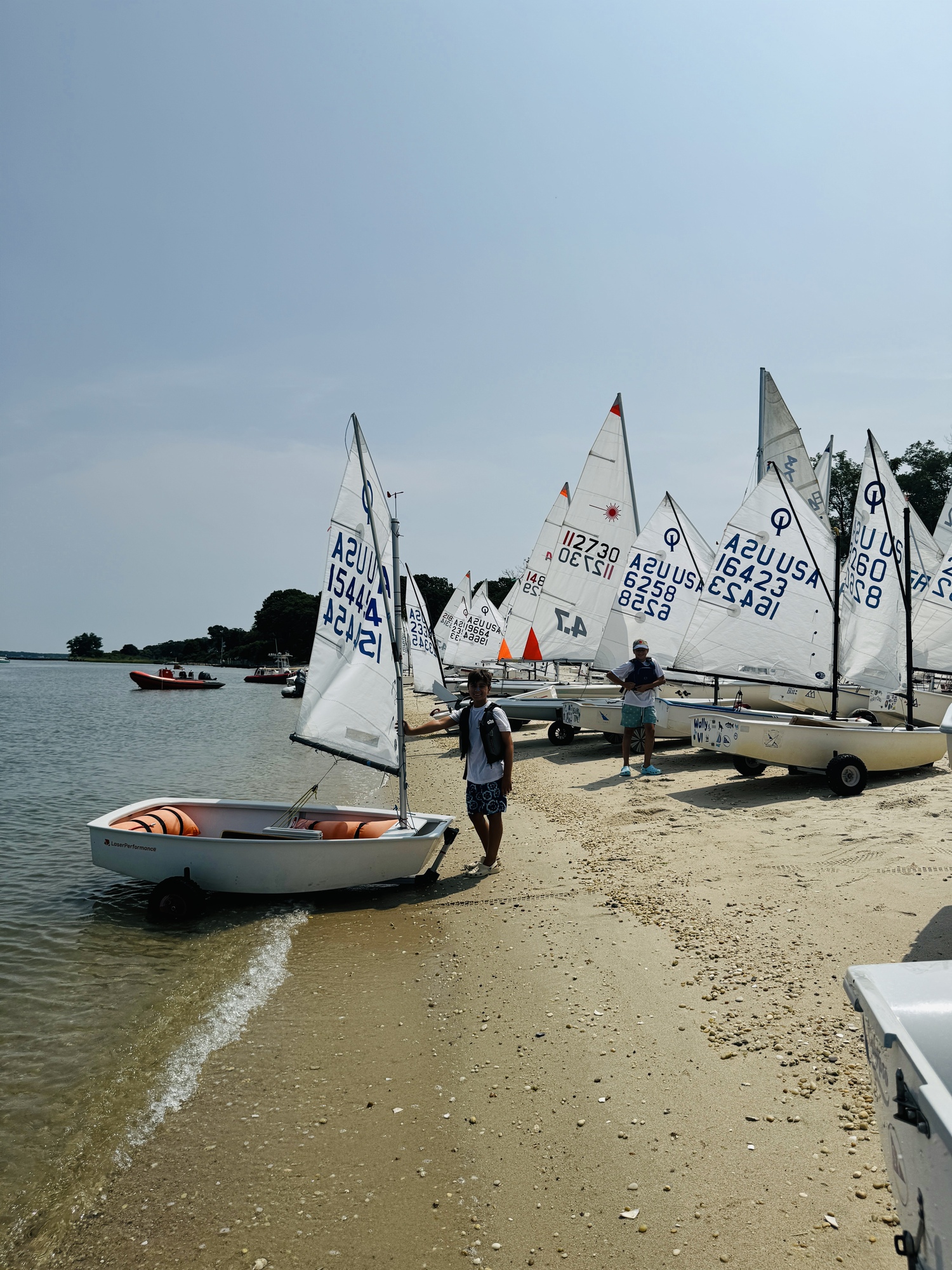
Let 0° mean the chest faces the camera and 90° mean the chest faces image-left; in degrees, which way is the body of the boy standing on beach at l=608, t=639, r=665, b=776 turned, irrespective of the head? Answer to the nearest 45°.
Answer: approximately 0°

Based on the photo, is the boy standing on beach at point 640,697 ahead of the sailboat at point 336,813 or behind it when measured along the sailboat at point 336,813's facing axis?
ahead

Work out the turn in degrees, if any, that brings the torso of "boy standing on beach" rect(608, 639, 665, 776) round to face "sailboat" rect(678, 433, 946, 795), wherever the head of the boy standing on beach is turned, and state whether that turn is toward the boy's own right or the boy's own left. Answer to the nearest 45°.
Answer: approximately 135° to the boy's own left

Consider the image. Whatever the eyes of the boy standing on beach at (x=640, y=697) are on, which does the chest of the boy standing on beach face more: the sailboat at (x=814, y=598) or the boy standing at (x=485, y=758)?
the boy standing

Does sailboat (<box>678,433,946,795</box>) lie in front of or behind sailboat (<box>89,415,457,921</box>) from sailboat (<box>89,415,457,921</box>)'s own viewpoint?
in front

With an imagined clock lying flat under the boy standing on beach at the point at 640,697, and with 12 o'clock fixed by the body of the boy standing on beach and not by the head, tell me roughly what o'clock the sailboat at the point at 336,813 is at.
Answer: The sailboat is roughly at 1 o'clock from the boy standing on beach.

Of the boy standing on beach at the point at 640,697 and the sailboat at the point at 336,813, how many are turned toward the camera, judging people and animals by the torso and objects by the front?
1

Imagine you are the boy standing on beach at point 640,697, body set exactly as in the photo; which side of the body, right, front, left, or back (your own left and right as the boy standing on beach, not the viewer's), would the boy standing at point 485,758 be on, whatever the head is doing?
front

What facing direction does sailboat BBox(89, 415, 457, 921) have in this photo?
to the viewer's right
